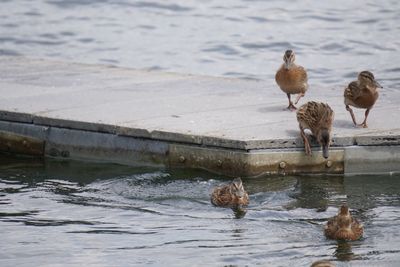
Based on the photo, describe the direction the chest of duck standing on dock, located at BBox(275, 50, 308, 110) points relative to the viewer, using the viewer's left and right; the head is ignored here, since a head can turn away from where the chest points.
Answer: facing the viewer

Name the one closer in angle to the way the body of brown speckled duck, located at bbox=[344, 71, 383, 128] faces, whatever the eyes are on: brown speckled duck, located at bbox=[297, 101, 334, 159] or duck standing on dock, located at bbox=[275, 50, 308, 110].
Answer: the brown speckled duck

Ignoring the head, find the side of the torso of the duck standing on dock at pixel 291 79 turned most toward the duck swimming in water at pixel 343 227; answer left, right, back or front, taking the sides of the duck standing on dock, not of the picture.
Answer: front

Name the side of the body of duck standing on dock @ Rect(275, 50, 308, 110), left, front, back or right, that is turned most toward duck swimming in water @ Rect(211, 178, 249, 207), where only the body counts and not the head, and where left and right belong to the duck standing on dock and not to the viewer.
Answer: front

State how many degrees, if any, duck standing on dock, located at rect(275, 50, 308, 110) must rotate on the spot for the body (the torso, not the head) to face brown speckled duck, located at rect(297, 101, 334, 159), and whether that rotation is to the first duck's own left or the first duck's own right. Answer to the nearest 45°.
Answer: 0° — it already faces it

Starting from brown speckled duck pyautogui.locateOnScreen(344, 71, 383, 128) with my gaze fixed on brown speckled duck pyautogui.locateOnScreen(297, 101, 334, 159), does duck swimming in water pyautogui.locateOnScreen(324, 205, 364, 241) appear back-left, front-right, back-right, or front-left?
front-left
